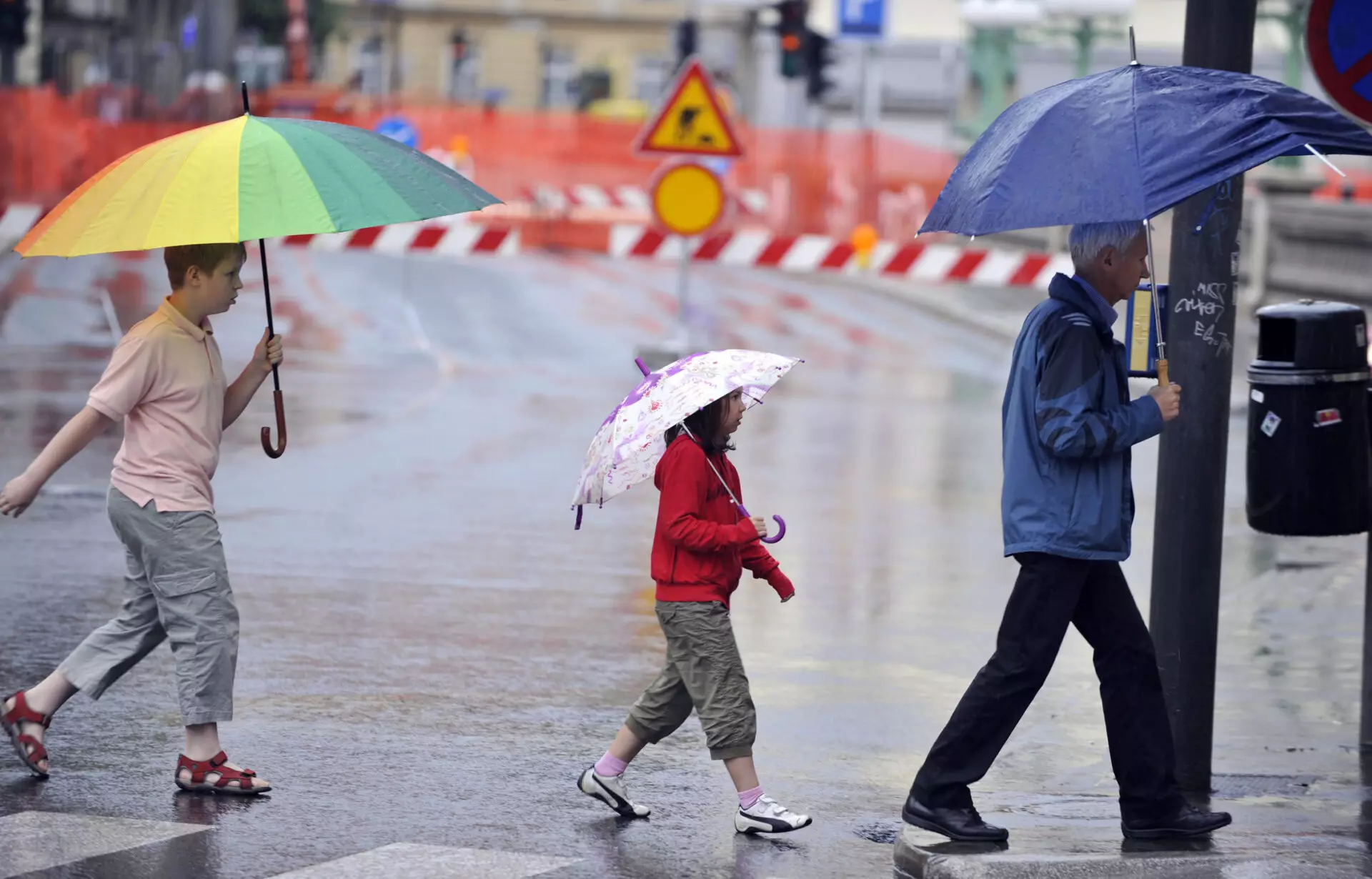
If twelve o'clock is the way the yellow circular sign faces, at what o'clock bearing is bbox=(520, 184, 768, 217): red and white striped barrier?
The red and white striped barrier is roughly at 6 o'clock from the yellow circular sign.

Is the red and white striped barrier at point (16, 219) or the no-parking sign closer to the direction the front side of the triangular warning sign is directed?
the no-parking sign

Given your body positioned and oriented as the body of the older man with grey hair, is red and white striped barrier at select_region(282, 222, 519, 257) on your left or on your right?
on your left

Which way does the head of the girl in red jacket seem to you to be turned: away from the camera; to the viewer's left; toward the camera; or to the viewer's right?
to the viewer's right

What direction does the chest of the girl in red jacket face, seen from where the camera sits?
to the viewer's right

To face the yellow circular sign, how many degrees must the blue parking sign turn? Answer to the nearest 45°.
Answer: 0° — it already faces it

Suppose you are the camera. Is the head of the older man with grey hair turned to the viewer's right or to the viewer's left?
to the viewer's right
